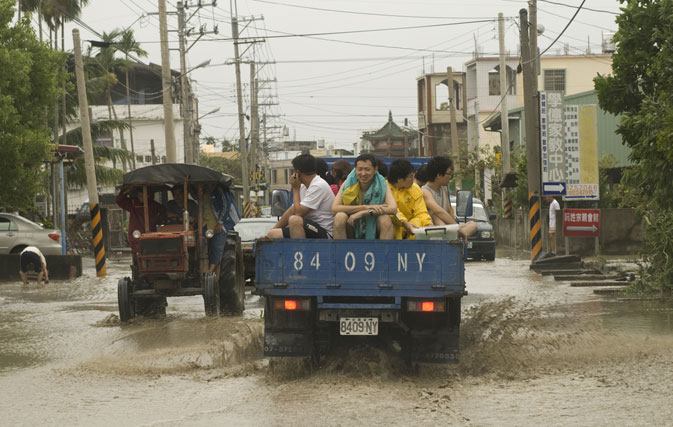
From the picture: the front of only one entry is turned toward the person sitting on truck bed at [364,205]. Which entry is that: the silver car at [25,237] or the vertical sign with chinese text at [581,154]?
the vertical sign with chinese text

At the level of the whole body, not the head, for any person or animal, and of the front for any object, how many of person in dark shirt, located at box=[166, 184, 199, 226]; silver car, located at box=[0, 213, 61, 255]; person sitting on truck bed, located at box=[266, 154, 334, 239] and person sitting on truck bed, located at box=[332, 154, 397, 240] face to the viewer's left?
2

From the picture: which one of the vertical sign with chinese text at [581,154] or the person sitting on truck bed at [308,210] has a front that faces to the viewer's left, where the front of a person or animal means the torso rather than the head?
the person sitting on truck bed

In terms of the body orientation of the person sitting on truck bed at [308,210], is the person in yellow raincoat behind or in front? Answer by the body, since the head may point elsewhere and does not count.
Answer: behind

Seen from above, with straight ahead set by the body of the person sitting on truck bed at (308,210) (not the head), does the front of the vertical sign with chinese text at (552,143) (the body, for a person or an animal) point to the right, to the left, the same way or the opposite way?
to the left

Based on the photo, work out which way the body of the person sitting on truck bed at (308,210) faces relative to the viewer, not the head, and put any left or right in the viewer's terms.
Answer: facing to the left of the viewer
